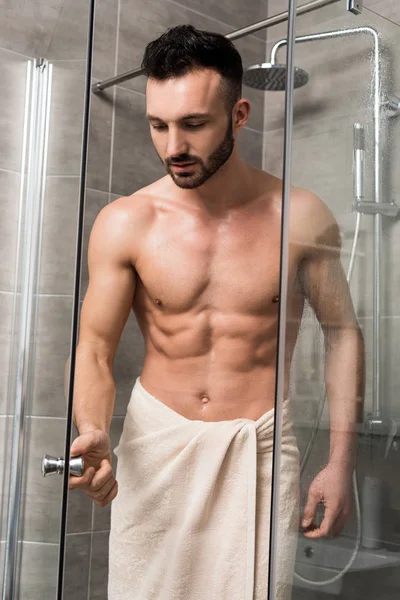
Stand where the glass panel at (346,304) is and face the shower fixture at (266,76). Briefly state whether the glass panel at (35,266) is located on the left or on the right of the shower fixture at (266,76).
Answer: left

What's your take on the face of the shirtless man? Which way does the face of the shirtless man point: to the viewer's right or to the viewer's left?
to the viewer's left

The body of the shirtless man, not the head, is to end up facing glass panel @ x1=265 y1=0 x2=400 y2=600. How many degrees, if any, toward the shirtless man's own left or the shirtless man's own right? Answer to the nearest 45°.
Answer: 0° — they already face it

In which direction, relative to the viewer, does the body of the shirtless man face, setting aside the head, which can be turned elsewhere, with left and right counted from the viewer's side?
facing the viewer
